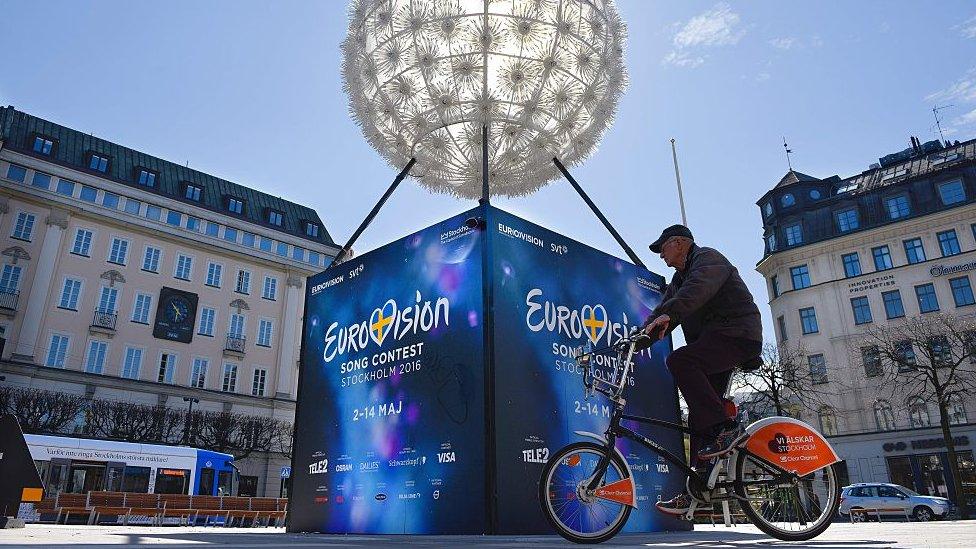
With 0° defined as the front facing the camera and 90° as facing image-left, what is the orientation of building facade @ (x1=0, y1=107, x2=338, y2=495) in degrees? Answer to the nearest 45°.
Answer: approximately 315°

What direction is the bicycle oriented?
to the viewer's left

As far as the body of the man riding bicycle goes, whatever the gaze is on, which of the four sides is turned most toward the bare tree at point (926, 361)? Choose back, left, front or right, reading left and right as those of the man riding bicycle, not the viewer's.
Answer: right

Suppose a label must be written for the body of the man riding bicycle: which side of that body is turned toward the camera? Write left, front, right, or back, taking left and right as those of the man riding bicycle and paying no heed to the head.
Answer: left

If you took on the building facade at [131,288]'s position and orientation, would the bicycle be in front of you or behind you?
in front

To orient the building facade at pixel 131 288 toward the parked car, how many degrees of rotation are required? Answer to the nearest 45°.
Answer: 0° — it already faces it

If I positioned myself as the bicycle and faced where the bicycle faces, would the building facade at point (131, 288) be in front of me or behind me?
in front

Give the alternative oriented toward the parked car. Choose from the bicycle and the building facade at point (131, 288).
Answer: the building facade

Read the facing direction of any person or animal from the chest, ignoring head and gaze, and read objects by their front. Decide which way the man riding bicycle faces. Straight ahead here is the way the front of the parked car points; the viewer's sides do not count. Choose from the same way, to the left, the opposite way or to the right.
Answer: the opposite way

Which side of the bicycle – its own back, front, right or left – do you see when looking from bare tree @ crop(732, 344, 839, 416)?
right

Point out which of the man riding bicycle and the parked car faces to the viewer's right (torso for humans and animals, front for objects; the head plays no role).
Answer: the parked car

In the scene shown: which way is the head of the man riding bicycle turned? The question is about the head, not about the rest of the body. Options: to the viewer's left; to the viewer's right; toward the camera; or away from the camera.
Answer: to the viewer's left

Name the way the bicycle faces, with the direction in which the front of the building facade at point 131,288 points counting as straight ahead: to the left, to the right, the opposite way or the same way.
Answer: the opposite way

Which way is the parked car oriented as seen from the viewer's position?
to the viewer's right

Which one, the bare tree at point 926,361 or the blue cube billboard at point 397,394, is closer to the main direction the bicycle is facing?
the blue cube billboard
